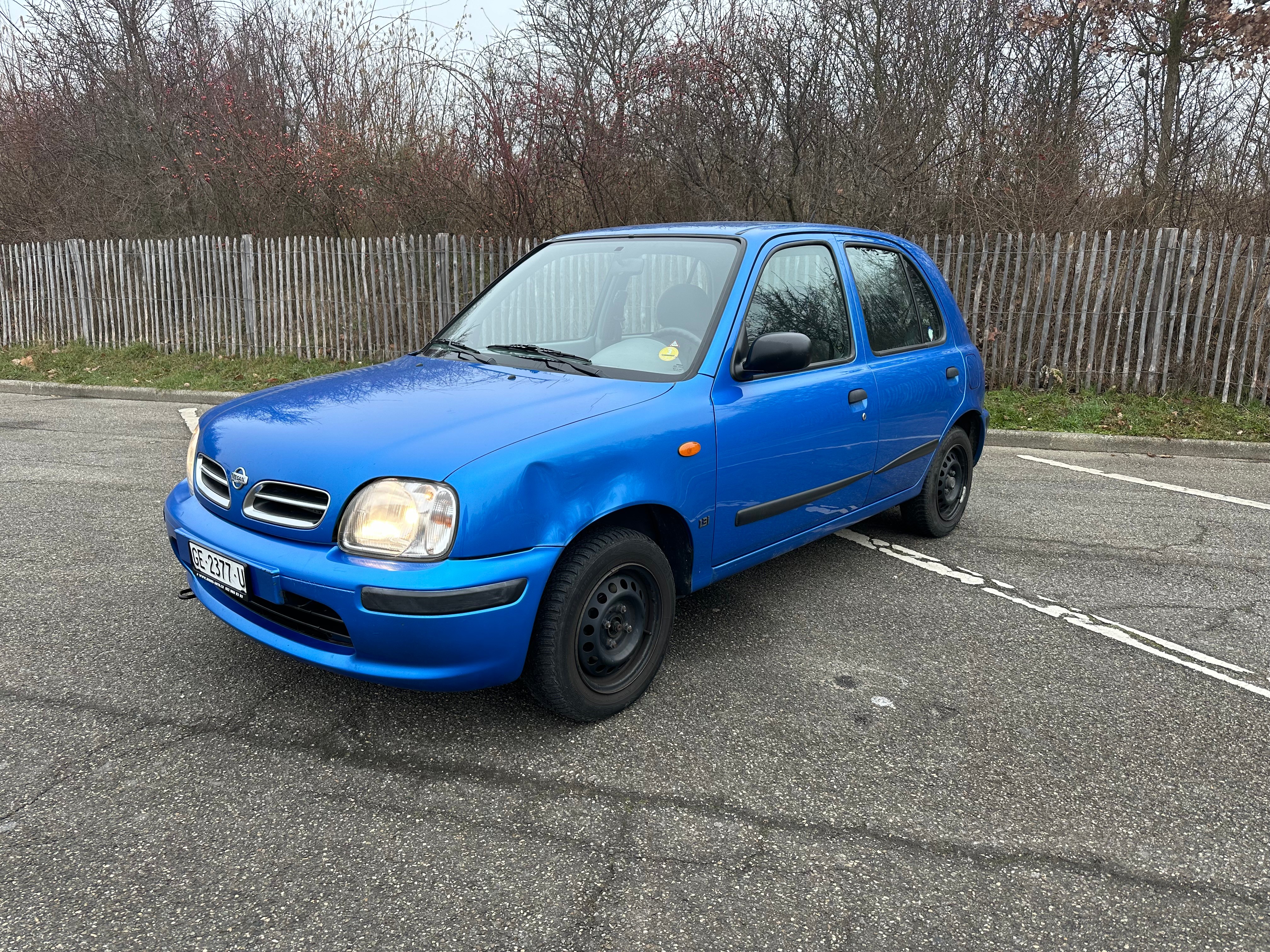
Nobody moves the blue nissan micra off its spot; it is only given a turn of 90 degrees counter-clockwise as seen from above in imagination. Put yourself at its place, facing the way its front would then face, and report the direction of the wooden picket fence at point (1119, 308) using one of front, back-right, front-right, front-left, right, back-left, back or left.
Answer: left

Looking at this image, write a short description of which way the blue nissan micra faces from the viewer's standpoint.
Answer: facing the viewer and to the left of the viewer

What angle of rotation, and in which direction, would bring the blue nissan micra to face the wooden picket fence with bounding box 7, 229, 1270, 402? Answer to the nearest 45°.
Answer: approximately 135° to its right
